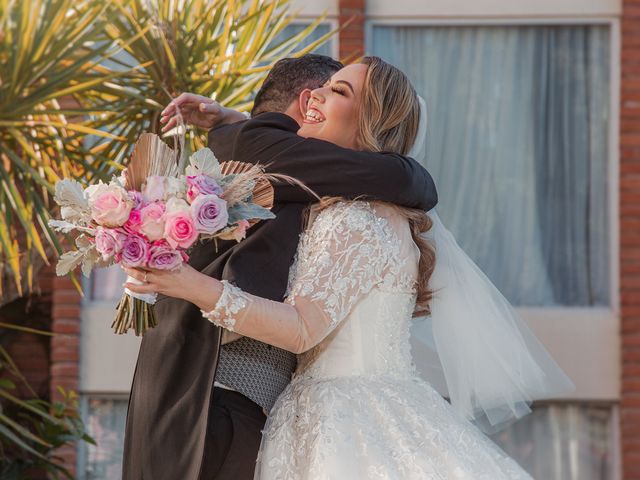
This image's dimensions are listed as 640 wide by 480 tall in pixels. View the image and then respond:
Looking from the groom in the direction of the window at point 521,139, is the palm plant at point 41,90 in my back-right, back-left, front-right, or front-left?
front-left

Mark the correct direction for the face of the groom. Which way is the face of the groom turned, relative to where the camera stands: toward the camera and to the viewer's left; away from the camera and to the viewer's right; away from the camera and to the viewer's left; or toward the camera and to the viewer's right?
away from the camera and to the viewer's right

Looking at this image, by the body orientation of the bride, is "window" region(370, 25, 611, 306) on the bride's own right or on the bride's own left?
on the bride's own right

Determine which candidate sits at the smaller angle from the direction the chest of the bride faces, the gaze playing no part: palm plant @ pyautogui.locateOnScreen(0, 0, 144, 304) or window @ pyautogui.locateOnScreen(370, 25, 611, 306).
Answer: the palm plant

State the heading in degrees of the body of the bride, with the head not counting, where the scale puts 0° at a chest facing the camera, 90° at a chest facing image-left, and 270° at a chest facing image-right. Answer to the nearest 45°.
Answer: approximately 90°
